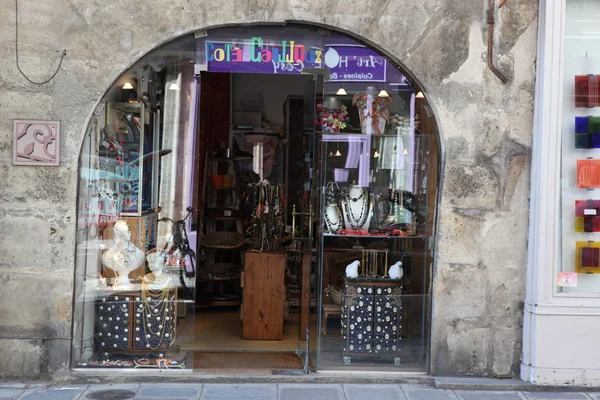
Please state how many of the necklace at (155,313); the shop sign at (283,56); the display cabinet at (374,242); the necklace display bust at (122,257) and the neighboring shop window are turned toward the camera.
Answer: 5

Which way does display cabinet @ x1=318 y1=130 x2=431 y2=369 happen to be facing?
toward the camera

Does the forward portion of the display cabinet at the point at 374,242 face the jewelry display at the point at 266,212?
no

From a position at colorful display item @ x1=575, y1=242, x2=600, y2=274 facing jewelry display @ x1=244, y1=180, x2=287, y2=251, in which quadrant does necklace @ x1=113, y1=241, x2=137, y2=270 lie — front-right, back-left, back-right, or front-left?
front-left

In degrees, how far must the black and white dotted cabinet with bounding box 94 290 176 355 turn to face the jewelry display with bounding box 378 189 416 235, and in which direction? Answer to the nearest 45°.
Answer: approximately 90° to its left

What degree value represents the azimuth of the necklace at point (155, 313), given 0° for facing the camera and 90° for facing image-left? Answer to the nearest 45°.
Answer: approximately 0°

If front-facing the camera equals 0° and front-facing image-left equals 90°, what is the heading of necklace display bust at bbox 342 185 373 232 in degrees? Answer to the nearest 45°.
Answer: approximately 0°

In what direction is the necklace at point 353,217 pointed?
toward the camera

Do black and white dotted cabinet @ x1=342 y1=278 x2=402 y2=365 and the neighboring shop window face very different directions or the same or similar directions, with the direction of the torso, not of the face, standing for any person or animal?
same or similar directions

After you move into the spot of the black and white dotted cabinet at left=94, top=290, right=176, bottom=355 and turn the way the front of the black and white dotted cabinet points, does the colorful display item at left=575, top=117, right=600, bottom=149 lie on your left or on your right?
on your left

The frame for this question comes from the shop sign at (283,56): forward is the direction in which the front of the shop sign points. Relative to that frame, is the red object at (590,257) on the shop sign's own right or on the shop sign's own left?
on the shop sign's own left

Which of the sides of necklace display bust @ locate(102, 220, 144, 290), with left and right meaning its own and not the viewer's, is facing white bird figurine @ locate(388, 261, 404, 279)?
left

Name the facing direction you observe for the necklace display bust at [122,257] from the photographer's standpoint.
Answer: facing the viewer

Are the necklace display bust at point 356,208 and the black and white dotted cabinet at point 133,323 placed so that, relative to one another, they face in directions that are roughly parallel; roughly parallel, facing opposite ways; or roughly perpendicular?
roughly parallel

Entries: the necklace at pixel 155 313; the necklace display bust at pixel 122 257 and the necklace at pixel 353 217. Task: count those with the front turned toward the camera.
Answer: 3

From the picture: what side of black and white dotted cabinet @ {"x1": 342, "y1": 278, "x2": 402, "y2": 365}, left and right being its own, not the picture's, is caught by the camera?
front
